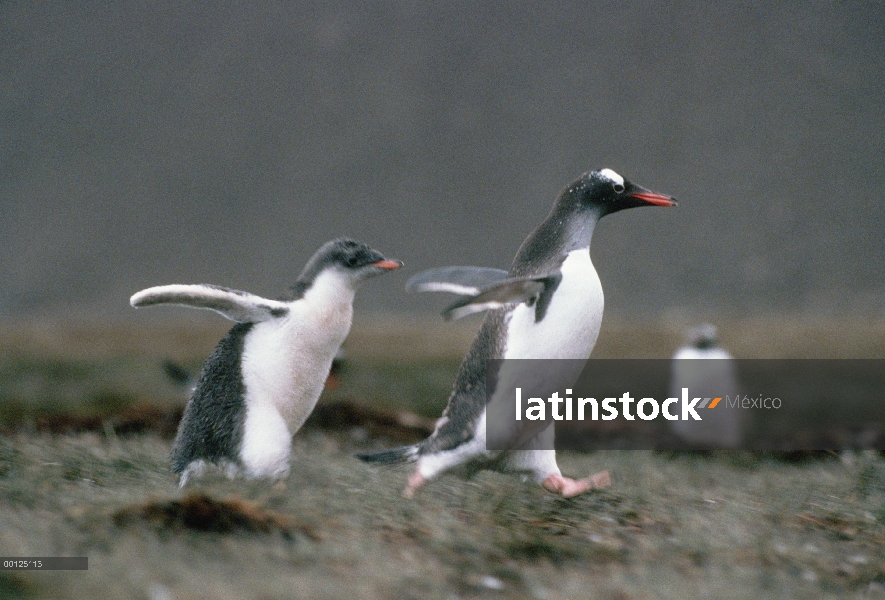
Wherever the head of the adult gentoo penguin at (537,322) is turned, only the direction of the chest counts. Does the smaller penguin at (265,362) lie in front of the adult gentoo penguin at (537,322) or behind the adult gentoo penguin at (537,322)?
behind

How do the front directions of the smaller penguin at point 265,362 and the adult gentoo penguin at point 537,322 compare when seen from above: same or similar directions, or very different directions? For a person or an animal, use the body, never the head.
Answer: same or similar directions

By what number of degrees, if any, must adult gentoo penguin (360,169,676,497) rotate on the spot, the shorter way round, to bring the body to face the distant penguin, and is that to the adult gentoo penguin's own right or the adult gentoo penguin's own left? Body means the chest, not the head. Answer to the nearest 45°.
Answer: approximately 90° to the adult gentoo penguin's own left

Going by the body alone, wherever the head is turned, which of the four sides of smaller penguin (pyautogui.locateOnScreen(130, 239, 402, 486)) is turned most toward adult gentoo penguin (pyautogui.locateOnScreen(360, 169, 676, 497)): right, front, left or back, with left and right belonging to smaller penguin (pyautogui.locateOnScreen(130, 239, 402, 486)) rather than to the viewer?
front

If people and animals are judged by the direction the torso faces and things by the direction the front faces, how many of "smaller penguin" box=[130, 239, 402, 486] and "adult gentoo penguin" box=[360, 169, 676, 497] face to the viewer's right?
2

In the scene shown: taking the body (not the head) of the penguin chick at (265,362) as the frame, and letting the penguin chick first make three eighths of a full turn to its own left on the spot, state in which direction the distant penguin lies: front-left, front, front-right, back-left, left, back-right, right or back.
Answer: right

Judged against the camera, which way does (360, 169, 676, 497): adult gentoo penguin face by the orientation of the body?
to the viewer's right

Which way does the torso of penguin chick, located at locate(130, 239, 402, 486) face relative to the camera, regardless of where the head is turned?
to the viewer's right
